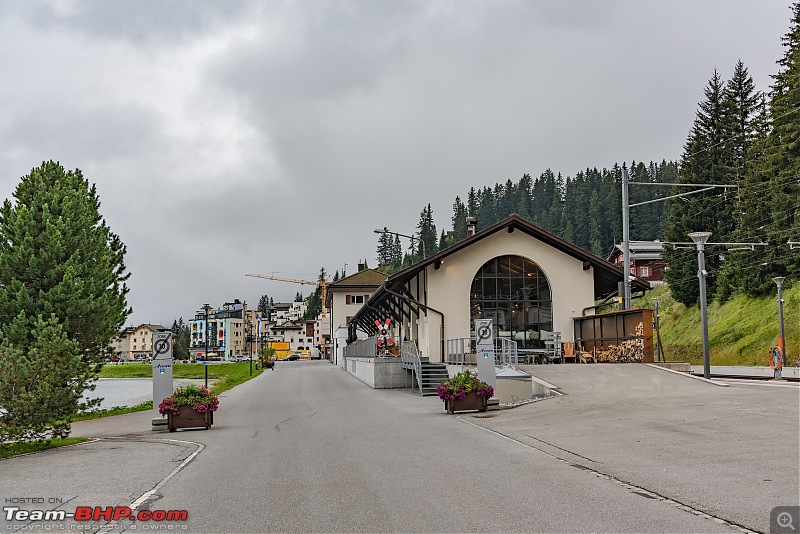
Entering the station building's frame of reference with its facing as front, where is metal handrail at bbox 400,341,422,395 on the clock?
The metal handrail is roughly at 2 o'clock from the station building.

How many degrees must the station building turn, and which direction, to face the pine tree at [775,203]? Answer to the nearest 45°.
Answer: approximately 135° to its left

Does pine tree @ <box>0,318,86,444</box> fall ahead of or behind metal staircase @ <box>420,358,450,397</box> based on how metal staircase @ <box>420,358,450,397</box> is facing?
ahead

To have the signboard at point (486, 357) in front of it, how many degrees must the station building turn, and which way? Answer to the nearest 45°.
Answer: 0° — it already faces it

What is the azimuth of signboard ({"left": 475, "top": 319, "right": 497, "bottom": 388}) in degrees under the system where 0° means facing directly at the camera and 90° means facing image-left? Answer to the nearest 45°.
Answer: approximately 0°

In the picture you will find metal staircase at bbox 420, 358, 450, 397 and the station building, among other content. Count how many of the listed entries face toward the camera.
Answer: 2
